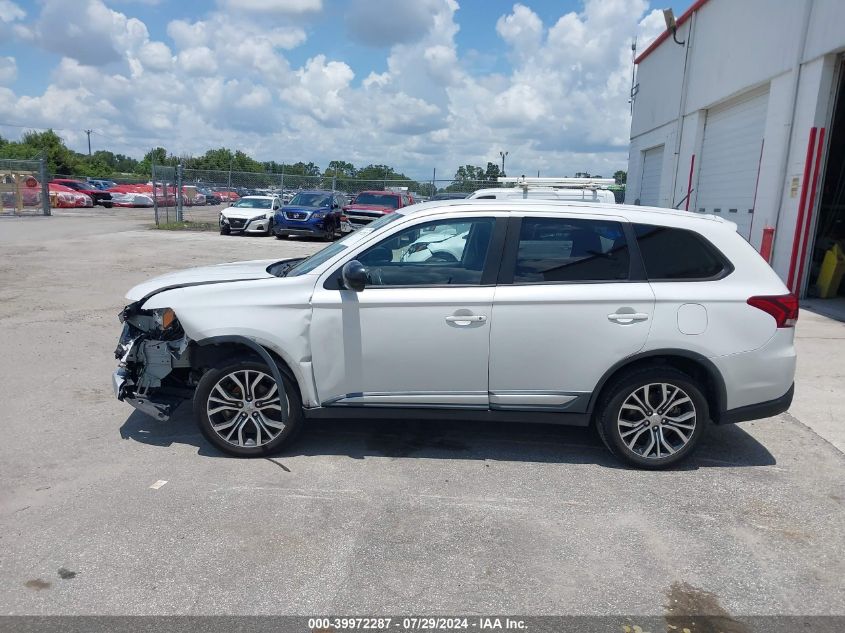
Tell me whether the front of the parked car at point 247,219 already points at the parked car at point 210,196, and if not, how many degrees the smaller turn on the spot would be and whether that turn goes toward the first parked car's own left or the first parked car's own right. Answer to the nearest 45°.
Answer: approximately 135° to the first parked car's own right

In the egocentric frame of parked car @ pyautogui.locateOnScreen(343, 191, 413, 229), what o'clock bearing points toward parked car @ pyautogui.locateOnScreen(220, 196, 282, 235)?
parked car @ pyautogui.locateOnScreen(220, 196, 282, 235) is roughly at 2 o'clock from parked car @ pyautogui.locateOnScreen(343, 191, 413, 229).

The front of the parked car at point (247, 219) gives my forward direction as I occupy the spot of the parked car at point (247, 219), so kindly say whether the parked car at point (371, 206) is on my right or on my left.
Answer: on my left

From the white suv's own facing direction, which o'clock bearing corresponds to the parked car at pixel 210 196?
The parked car is roughly at 2 o'clock from the white suv.

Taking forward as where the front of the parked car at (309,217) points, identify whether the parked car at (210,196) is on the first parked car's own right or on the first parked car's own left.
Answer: on the first parked car's own right

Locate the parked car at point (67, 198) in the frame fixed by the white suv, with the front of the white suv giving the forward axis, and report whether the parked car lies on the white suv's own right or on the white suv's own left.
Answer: on the white suv's own right

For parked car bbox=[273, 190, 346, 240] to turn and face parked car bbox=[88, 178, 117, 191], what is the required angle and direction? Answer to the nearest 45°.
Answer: approximately 90° to its right

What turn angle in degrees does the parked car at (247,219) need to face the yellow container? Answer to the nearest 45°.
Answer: approximately 90° to its left

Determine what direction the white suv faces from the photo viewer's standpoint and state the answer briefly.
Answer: facing to the left of the viewer

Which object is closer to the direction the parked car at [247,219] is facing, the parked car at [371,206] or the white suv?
the white suv

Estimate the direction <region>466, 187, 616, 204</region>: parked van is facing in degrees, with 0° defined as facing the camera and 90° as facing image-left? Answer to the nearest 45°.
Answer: approximately 90°

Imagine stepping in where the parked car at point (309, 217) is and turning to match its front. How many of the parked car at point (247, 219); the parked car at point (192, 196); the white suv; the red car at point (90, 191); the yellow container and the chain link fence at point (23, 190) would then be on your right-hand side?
4

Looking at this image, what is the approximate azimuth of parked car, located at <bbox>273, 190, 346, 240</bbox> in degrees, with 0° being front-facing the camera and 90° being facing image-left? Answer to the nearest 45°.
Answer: approximately 45°
